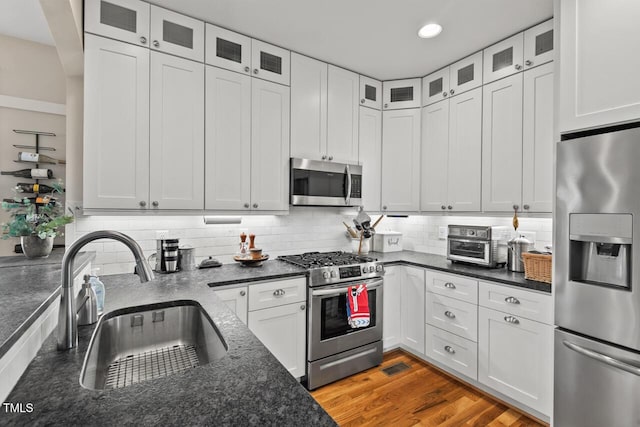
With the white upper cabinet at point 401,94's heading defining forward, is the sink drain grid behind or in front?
in front

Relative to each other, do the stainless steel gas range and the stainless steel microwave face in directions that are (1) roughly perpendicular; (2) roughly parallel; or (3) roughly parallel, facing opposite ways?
roughly parallel

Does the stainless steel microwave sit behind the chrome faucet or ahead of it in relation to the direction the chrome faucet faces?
ahead

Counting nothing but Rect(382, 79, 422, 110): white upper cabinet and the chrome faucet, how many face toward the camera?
1

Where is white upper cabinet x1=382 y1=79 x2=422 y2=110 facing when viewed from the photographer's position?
facing the viewer

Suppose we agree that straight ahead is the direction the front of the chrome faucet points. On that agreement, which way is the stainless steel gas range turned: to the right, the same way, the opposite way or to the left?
to the right

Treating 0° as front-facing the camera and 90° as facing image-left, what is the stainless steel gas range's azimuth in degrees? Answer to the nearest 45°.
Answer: approximately 315°

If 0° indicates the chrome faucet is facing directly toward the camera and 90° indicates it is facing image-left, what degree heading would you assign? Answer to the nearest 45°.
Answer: approximately 270°

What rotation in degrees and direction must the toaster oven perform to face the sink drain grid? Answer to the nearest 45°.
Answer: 0° — it already faces it
